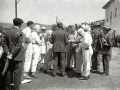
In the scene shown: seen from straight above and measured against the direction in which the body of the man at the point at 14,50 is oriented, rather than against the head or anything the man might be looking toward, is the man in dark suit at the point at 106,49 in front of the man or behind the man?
in front

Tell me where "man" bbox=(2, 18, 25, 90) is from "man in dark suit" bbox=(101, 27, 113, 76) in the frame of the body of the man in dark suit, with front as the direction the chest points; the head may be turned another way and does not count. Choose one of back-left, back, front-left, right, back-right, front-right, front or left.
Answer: front-left

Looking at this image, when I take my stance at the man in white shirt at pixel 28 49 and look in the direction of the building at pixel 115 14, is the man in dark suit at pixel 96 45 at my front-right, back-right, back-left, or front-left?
front-right

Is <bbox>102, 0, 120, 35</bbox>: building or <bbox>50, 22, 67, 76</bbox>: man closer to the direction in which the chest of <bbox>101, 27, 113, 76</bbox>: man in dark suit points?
the man

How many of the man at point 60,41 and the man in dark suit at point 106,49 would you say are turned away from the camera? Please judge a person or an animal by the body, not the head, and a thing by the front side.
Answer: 1

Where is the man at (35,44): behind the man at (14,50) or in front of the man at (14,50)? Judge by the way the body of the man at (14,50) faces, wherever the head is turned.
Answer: in front

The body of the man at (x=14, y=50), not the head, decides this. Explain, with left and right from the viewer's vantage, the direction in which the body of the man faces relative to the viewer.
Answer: facing away from the viewer and to the right of the viewer

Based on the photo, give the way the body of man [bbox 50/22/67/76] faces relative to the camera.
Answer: away from the camera

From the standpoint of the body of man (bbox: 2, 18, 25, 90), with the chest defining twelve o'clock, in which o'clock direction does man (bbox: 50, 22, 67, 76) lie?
man (bbox: 50, 22, 67, 76) is roughly at 12 o'clock from man (bbox: 2, 18, 25, 90).

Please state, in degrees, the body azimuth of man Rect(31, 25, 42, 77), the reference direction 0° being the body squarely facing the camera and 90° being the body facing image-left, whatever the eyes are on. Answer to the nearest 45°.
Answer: approximately 225°

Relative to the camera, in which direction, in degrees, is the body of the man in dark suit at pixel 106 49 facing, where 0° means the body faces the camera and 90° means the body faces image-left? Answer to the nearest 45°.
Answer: approximately 90°

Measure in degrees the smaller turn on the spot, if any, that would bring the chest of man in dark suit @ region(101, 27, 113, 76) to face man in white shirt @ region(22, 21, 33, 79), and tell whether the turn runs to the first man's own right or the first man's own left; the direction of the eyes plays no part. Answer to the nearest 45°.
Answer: approximately 45° to the first man's own left

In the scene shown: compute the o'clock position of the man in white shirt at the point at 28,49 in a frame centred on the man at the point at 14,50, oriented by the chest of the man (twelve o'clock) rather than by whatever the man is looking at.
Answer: The man in white shirt is roughly at 11 o'clock from the man.

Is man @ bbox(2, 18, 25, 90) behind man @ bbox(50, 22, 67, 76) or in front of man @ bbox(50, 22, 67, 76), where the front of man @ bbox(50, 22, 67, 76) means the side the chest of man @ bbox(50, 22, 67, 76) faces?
behind
